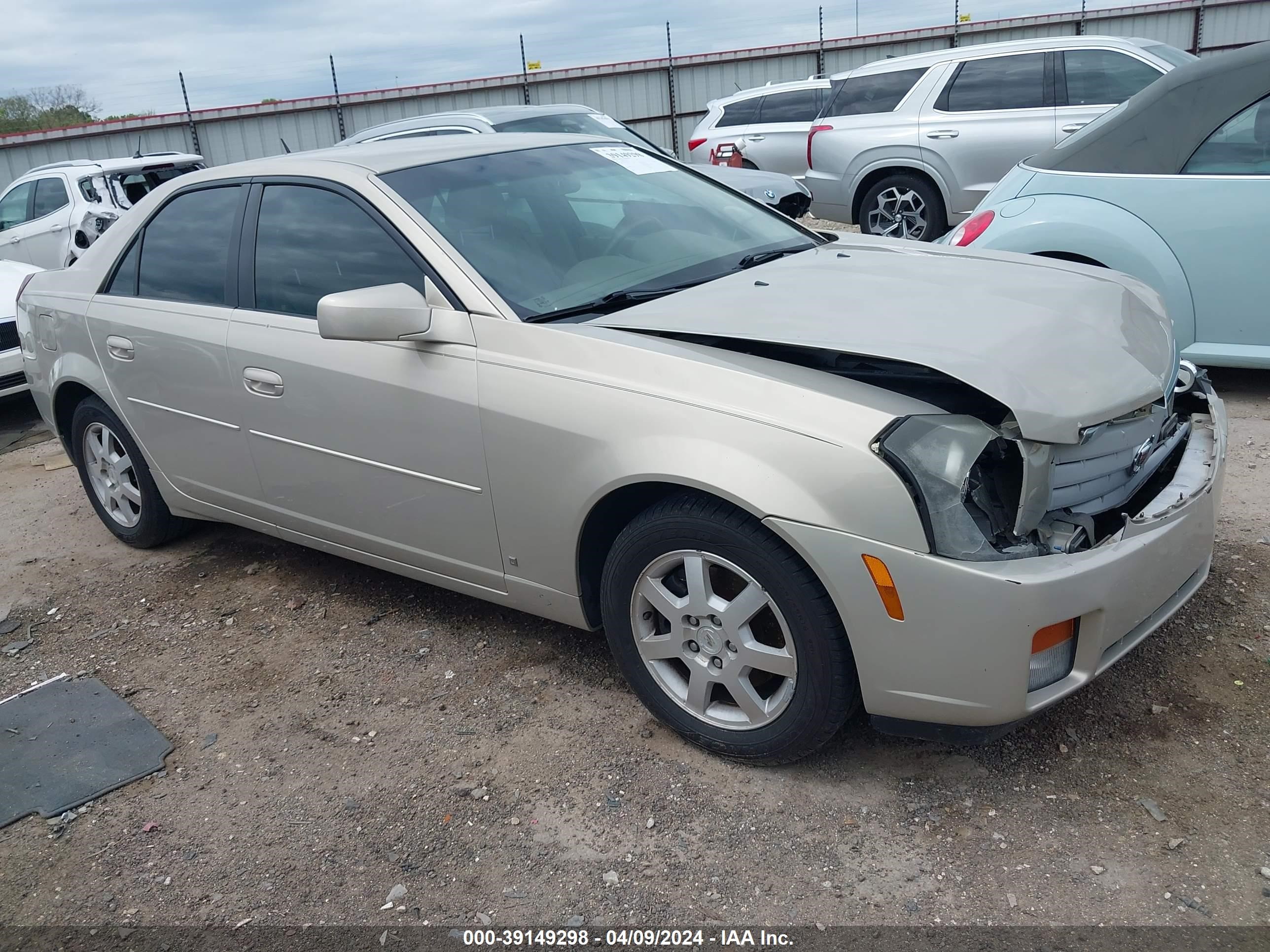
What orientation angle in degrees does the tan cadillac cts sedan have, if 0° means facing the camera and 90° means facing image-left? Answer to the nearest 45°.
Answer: approximately 315°

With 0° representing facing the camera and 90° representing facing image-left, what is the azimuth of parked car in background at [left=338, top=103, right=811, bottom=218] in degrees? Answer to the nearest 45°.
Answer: approximately 315°

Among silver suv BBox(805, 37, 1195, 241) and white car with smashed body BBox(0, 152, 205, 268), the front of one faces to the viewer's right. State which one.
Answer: the silver suv

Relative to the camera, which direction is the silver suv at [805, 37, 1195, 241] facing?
to the viewer's right

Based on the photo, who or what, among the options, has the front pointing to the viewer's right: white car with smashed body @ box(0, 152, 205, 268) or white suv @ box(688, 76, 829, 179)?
the white suv

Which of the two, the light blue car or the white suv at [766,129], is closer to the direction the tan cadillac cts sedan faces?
the light blue car

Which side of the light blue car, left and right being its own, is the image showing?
right

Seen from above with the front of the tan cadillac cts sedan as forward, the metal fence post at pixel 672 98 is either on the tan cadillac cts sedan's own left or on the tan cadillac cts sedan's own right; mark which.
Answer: on the tan cadillac cts sedan's own left

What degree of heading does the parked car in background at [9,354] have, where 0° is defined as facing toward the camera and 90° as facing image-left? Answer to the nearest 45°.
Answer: approximately 315°
